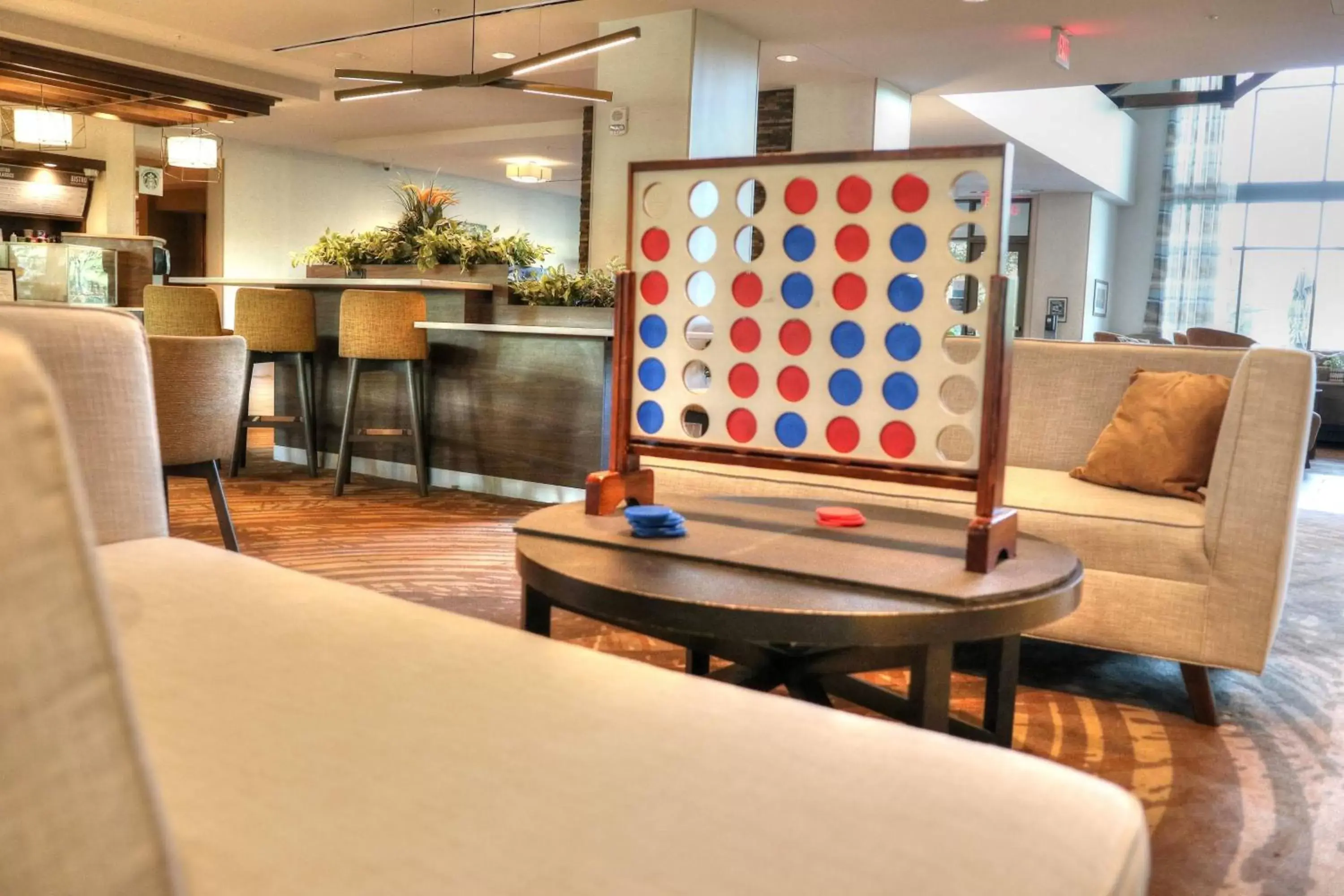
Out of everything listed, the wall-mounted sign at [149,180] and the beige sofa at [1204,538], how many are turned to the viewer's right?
0

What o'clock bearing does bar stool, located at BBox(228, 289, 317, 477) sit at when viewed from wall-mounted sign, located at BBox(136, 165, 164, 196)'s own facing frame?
The bar stool is roughly at 12 o'clock from the wall-mounted sign.

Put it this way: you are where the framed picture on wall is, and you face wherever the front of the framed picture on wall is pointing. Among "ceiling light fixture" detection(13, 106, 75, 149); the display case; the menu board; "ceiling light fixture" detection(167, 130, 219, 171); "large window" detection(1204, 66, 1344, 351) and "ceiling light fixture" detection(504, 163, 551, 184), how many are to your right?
5

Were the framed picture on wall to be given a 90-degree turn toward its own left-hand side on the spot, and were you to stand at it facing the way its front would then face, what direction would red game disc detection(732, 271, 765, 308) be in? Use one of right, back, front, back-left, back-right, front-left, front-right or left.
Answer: back-right

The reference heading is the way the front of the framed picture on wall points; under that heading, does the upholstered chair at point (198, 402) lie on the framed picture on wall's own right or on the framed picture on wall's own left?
on the framed picture on wall's own right

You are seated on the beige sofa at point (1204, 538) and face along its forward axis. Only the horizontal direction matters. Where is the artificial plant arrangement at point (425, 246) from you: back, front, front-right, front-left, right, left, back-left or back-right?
right

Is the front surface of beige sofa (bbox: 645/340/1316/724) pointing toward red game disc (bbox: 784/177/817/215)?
yes

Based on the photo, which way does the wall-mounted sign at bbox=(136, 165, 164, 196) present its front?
toward the camera

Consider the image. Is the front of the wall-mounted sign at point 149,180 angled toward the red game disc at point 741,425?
yes

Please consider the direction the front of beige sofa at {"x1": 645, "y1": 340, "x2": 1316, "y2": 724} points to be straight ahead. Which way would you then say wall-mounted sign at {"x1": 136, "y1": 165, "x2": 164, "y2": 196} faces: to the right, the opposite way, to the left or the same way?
to the left

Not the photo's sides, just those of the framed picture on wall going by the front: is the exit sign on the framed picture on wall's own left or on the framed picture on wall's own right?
on the framed picture on wall's own right

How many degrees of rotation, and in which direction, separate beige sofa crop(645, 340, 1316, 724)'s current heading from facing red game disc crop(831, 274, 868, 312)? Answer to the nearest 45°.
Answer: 0° — it already faces it

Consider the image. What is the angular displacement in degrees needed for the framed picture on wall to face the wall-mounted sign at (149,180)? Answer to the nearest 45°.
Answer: approximately 90° to its right

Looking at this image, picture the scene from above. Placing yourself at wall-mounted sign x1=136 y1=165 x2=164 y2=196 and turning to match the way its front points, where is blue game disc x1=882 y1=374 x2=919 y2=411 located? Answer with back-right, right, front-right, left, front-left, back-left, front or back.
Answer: front
